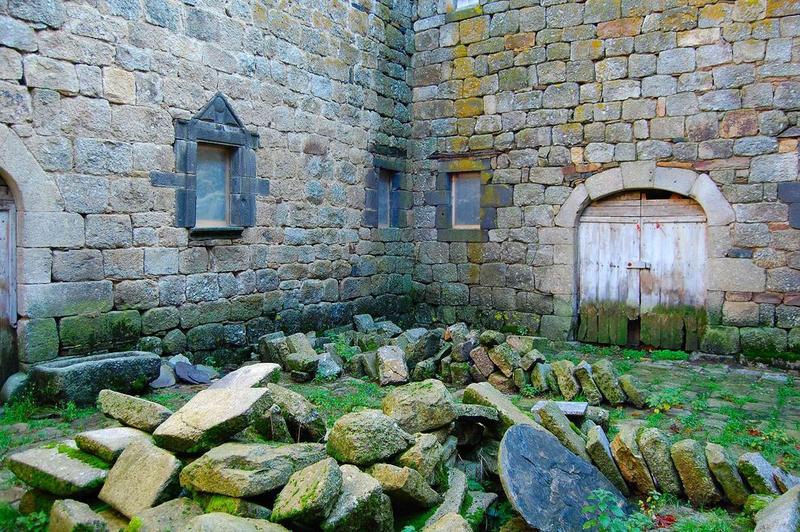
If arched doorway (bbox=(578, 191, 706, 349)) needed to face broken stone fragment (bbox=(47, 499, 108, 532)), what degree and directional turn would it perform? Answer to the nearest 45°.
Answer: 0° — it already faces it

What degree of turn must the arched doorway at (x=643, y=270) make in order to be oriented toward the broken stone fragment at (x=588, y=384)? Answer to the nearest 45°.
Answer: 0° — it already faces it

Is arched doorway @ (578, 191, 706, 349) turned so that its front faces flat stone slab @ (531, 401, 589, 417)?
yes

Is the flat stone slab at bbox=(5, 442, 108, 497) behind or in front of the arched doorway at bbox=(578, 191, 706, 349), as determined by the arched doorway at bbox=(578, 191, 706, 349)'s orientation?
in front

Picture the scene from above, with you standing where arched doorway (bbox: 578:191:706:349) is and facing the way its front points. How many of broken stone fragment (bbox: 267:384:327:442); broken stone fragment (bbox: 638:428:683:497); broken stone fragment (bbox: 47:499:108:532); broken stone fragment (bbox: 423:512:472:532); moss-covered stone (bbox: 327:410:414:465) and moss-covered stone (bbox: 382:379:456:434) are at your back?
0

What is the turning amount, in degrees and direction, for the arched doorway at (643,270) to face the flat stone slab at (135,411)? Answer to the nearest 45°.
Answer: approximately 45° to its right

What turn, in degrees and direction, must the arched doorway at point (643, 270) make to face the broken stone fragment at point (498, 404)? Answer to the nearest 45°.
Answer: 0° — it already faces it

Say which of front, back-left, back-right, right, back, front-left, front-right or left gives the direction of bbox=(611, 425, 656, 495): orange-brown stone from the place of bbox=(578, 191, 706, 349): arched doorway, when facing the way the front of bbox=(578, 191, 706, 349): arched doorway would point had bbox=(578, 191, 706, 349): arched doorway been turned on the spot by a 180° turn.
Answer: back

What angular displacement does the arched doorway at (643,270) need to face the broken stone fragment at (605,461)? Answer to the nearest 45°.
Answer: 0° — it already faces it

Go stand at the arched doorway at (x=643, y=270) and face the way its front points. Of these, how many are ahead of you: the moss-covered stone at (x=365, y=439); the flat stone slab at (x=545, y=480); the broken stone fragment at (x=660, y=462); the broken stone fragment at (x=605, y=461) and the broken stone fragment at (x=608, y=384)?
5

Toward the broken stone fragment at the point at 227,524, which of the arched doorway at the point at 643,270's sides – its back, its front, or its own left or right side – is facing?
front

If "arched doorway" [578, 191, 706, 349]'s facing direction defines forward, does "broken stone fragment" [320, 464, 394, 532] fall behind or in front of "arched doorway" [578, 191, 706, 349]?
in front

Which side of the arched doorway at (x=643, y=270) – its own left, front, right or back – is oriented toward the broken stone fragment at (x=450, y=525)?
front

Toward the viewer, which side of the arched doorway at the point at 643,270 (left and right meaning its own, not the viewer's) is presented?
front

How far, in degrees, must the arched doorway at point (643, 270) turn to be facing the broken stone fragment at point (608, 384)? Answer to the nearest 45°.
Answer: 0° — it already faces it

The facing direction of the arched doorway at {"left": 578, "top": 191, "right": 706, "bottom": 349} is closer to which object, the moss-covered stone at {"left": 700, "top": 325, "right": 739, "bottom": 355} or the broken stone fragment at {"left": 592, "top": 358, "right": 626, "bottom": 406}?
the broken stone fragment

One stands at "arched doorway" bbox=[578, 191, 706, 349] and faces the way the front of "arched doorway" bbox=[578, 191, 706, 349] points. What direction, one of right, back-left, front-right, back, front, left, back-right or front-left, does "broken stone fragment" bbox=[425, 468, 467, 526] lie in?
front

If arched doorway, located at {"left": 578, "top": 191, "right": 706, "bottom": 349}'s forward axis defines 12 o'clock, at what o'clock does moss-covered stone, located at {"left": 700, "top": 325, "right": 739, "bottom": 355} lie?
The moss-covered stone is roughly at 10 o'clock from the arched doorway.
